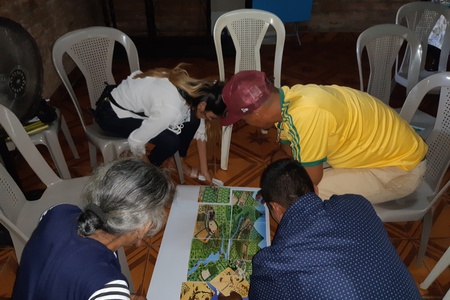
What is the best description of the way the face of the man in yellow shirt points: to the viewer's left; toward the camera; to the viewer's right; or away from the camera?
to the viewer's left

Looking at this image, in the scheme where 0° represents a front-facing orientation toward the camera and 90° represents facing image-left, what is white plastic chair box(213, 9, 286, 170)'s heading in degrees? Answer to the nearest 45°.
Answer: approximately 0°

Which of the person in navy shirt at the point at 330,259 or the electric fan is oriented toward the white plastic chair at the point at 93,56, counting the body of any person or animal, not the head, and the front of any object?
the person in navy shirt

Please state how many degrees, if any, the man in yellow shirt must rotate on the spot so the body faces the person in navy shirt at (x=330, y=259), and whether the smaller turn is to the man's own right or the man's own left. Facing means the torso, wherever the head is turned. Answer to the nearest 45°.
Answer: approximately 90° to the man's own left

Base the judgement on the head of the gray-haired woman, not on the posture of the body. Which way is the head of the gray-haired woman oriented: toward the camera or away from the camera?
away from the camera

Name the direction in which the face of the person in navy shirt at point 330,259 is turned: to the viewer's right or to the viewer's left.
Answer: to the viewer's left

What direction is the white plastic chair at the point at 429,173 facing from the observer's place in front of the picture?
facing to the left of the viewer

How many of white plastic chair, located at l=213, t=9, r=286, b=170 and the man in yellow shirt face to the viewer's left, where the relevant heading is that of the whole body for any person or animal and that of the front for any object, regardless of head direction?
1

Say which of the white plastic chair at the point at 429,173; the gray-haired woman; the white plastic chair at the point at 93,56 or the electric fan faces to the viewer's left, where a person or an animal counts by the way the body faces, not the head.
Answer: the white plastic chair at the point at 429,173

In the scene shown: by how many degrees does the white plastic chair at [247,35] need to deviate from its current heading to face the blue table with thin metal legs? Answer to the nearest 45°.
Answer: approximately 180°

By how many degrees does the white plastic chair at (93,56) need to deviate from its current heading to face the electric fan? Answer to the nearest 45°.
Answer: approximately 90° to its right

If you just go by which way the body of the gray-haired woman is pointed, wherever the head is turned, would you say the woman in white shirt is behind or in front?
in front

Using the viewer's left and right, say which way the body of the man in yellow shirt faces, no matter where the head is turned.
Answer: facing to the left of the viewer

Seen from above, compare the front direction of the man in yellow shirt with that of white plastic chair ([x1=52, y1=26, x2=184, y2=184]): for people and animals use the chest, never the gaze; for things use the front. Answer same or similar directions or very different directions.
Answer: very different directions

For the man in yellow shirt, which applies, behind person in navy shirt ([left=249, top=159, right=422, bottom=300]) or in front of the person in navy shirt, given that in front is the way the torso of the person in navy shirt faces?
in front
